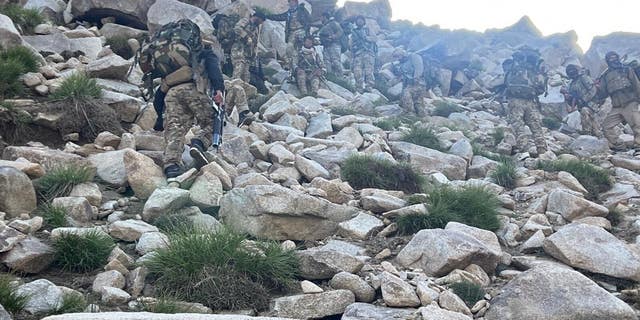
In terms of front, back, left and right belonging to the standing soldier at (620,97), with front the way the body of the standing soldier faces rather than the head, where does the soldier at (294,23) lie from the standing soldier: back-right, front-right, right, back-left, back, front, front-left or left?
right

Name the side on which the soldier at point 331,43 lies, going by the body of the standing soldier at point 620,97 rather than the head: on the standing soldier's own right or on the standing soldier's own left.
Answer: on the standing soldier's own right

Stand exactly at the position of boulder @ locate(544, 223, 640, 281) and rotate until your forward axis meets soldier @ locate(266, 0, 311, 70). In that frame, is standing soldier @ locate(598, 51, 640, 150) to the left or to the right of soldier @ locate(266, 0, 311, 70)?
right

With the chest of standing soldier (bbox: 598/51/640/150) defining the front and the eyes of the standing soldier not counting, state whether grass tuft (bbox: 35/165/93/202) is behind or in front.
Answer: in front

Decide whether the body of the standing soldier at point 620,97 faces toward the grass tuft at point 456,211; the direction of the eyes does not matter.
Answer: yes

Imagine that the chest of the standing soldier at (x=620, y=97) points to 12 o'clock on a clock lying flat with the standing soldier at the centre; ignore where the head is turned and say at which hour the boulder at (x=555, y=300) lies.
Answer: The boulder is roughly at 12 o'clock from the standing soldier.

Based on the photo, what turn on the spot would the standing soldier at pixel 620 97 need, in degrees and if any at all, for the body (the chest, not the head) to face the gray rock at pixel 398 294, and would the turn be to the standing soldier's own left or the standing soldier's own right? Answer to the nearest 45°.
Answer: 0° — they already face it

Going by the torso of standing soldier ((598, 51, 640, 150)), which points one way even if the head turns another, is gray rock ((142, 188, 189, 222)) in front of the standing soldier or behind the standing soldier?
in front

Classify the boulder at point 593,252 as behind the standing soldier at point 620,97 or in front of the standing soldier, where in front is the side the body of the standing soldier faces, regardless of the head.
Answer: in front

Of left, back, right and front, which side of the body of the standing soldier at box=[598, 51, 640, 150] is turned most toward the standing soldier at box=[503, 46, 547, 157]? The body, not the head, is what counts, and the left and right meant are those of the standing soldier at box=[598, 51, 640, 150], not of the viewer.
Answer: right

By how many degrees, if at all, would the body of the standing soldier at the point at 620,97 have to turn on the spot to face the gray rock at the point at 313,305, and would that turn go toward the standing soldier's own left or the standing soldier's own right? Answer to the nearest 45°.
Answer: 0° — they already face it
